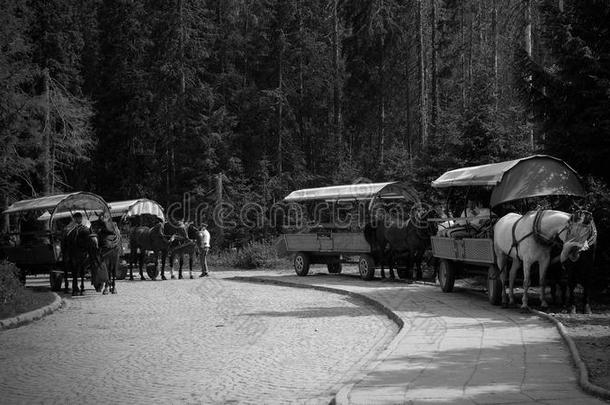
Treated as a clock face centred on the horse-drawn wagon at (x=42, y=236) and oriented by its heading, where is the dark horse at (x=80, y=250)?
The dark horse is roughly at 1 o'clock from the horse-drawn wagon.

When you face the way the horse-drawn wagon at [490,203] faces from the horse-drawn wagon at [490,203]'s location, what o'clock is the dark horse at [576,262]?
The dark horse is roughly at 12 o'clock from the horse-drawn wagon.

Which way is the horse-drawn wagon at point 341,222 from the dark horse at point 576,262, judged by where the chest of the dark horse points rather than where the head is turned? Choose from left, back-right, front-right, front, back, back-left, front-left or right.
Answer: back

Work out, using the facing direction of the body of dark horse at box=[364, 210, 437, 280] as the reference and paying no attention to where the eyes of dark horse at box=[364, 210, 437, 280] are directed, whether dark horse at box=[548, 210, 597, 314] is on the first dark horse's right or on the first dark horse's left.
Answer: on the first dark horse's right

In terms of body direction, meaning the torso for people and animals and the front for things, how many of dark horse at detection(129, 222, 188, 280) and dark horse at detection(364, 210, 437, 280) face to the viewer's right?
2

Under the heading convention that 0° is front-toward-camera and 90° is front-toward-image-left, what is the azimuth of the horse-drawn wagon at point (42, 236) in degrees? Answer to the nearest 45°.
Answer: approximately 315°

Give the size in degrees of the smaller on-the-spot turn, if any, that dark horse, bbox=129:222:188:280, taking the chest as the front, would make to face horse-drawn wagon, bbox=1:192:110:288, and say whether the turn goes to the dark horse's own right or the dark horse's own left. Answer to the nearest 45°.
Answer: approximately 135° to the dark horse's own right
